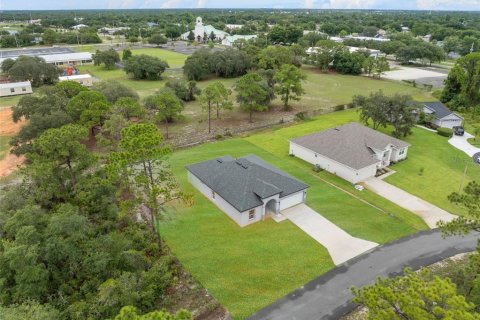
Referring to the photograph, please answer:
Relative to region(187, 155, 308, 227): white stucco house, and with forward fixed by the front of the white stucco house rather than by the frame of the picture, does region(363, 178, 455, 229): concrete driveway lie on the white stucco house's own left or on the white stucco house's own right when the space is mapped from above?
on the white stucco house's own left

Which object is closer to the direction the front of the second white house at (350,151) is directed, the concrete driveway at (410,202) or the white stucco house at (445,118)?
the concrete driveway

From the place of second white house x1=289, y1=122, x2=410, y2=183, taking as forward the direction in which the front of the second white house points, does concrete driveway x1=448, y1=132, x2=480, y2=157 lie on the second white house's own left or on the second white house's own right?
on the second white house's own left

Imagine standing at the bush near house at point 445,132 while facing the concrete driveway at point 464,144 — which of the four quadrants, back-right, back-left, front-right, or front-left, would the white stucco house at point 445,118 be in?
back-left

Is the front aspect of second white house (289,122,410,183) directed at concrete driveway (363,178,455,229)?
yes

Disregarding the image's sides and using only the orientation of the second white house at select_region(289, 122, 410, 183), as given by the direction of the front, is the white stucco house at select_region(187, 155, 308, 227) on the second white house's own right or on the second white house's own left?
on the second white house's own right

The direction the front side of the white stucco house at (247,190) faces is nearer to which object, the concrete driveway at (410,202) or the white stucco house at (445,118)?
the concrete driveway

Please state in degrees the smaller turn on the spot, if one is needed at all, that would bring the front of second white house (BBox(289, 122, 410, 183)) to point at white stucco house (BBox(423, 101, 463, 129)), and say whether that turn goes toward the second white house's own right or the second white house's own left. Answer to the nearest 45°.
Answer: approximately 90° to the second white house's own left

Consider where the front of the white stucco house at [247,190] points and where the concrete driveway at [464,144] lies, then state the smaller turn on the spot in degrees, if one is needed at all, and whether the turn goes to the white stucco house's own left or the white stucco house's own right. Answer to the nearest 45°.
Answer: approximately 90° to the white stucco house's own left

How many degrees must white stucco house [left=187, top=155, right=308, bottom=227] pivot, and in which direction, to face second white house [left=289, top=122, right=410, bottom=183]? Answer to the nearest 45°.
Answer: approximately 90° to its left

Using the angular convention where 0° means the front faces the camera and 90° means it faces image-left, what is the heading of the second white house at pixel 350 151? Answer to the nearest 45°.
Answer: approximately 315°
